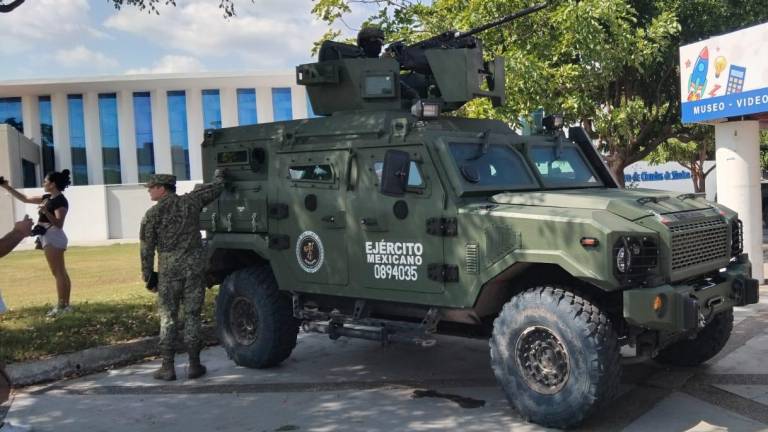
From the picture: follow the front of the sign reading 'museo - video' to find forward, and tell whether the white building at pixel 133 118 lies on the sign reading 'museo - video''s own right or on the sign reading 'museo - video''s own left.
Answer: on the sign reading 'museo - video''s own right

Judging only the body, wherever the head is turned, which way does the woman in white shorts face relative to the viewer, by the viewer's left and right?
facing to the left of the viewer

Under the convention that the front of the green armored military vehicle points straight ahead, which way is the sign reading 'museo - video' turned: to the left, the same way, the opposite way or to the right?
to the right

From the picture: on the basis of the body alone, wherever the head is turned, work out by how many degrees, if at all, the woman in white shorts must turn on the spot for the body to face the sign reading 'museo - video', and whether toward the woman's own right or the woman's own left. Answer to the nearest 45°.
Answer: approximately 180°

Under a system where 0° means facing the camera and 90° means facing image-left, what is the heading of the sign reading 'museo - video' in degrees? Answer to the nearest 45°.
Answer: approximately 45°

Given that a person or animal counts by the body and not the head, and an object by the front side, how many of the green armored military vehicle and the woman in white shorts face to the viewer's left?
1

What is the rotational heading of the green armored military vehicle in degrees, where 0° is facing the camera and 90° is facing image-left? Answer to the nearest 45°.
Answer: approximately 315°
